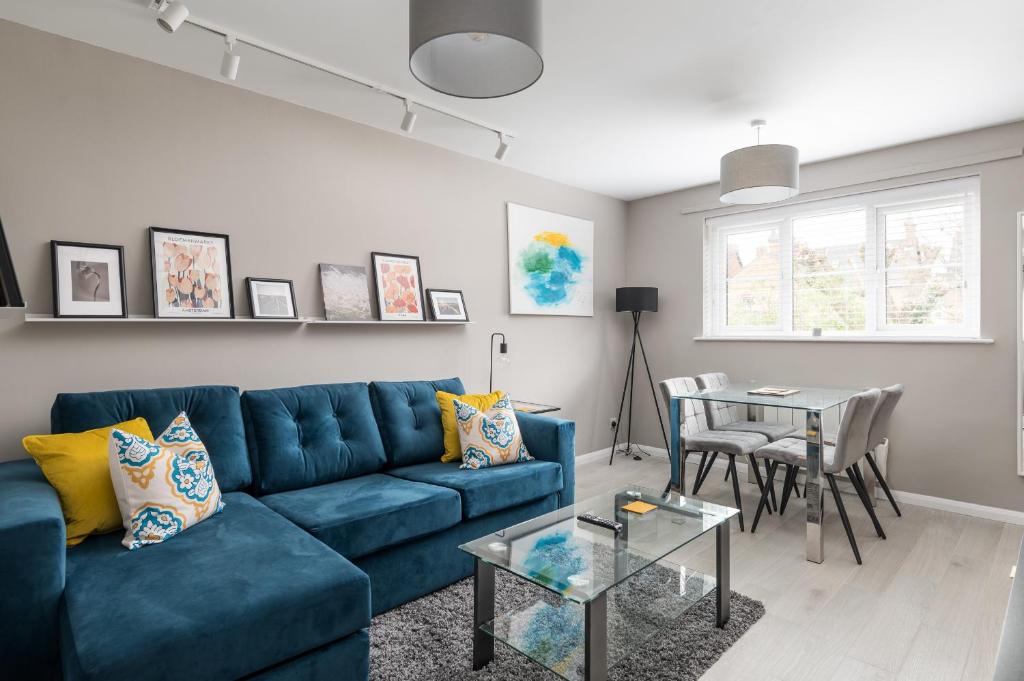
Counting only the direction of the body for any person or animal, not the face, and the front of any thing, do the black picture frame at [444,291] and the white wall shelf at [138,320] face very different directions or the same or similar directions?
same or similar directions

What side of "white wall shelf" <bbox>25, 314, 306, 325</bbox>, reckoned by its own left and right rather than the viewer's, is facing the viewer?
front

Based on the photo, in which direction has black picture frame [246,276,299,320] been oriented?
toward the camera

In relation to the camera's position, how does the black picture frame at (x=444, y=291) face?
facing the viewer and to the right of the viewer

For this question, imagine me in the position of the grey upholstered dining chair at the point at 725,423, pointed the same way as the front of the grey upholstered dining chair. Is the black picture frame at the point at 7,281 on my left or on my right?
on my right

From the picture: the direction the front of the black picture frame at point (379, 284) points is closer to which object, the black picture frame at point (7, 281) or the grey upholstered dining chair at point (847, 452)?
the grey upholstered dining chair

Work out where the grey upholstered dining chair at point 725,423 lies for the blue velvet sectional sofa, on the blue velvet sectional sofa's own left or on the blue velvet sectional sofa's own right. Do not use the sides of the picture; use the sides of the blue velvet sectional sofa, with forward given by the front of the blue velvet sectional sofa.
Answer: on the blue velvet sectional sofa's own left

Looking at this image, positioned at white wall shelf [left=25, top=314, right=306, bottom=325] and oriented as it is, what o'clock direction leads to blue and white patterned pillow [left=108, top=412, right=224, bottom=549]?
The blue and white patterned pillow is roughly at 12 o'clock from the white wall shelf.

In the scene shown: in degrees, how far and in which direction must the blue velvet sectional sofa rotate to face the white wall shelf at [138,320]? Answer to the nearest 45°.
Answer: approximately 180°

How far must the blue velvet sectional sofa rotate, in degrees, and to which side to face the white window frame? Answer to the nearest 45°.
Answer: approximately 45° to its left
